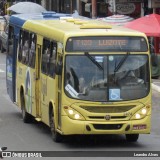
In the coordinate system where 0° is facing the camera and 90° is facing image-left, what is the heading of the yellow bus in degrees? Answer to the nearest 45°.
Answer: approximately 0°
